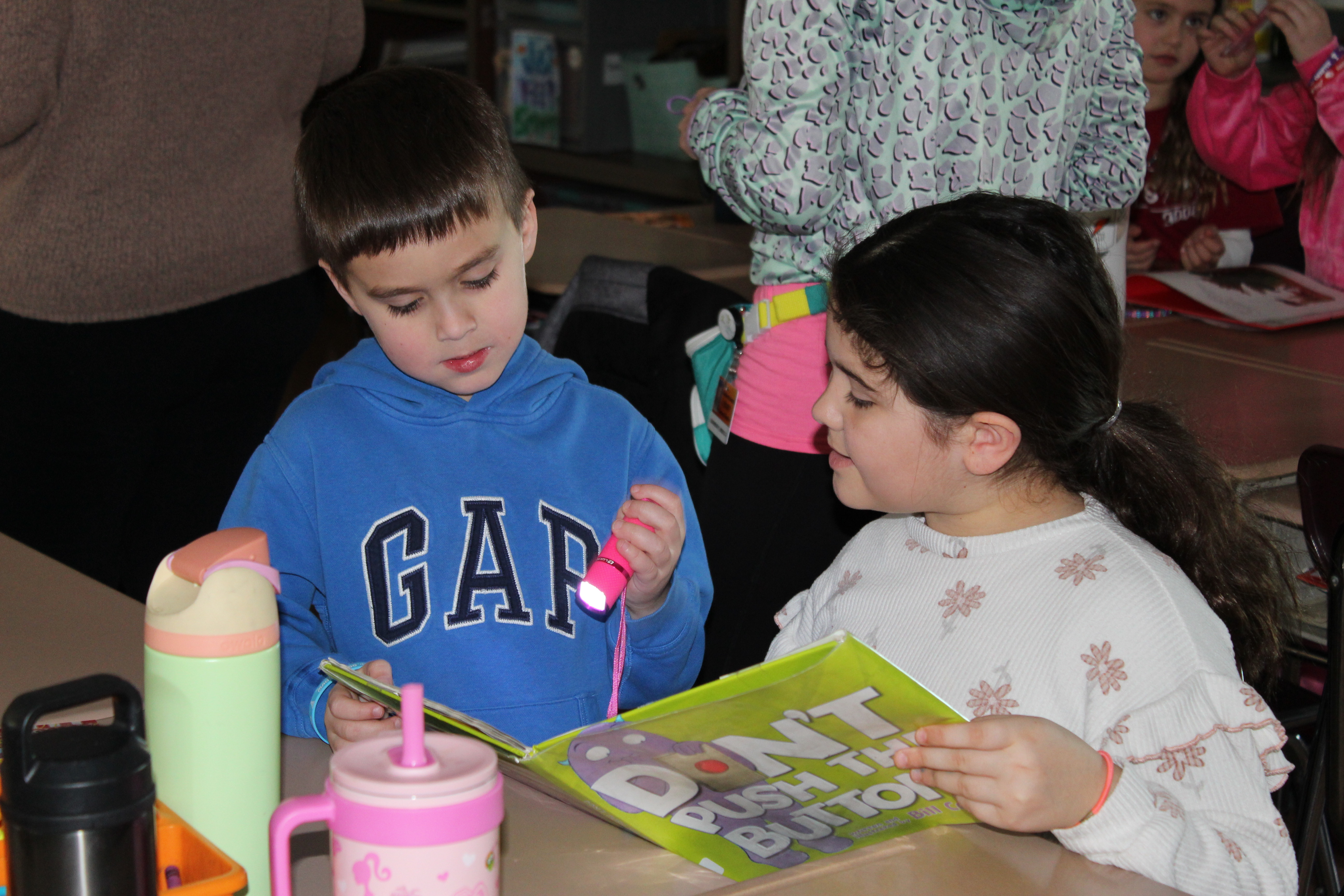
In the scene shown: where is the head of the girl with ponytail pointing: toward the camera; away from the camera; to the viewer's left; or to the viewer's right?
to the viewer's left

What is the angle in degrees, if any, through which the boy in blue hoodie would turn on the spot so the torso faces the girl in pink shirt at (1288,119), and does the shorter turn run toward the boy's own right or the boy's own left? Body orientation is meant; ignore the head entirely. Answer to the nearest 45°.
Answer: approximately 135° to the boy's own left

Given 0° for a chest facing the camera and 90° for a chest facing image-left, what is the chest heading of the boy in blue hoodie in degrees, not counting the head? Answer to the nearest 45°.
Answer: approximately 0°

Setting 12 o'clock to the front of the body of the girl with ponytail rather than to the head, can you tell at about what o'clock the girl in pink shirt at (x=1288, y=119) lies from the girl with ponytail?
The girl in pink shirt is roughly at 5 o'clock from the girl with ponytail.

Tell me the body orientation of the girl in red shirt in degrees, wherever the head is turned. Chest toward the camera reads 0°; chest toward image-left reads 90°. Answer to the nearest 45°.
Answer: approximately 0°
